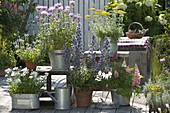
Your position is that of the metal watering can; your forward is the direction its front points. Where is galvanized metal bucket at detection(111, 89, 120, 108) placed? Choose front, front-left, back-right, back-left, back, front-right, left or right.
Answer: back

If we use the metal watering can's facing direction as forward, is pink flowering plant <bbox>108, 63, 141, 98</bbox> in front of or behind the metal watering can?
behind

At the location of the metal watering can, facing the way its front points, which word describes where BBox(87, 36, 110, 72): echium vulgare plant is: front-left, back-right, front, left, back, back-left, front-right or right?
back

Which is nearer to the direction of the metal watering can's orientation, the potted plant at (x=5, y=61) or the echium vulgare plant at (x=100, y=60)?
the potted plant

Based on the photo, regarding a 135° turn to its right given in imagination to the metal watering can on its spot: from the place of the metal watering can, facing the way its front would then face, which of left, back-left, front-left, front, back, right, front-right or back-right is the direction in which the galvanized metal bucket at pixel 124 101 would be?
front-right

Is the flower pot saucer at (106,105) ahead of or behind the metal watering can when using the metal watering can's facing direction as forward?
behind

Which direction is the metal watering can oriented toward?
to the viewer's left
